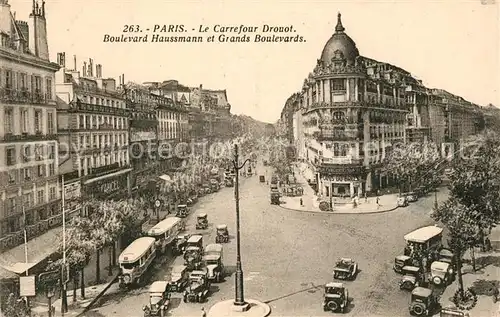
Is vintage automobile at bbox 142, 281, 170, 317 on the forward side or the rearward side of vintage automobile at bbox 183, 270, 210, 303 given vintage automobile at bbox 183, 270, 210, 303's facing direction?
on the forward side

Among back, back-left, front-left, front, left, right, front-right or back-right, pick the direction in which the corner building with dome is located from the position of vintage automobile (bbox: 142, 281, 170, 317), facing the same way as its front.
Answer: back

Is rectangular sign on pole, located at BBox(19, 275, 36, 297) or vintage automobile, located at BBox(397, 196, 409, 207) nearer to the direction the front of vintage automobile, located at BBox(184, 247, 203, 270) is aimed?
the rectangular sign on pole

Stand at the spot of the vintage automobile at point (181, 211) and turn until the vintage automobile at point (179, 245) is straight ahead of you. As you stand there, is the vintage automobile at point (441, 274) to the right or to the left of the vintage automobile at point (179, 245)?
left

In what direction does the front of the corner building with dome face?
toward the camera

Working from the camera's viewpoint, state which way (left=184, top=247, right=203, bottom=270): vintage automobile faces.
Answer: facing the viewer and to the left of the viewer

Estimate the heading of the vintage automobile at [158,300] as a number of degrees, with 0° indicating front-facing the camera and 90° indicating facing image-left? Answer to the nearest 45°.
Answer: approximately 45°

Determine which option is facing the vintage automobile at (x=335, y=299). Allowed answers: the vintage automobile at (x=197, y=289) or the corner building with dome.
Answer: the corner building with dome

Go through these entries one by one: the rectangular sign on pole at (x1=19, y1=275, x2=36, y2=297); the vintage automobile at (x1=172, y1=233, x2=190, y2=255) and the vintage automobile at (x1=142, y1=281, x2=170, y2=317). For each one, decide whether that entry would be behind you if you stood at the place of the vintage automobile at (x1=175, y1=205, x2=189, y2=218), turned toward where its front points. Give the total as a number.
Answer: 0

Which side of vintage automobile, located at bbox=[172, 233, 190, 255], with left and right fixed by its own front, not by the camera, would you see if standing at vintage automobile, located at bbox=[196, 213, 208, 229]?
back

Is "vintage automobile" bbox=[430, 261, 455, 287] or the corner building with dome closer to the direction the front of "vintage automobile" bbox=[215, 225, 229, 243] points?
the vintage automobile

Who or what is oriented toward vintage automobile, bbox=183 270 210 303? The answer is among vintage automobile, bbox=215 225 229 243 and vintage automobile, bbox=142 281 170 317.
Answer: vintage automobile, bbox=215 225 229 243

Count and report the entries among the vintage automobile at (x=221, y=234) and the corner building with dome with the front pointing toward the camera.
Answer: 2

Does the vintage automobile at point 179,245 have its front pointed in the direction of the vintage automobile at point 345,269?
no

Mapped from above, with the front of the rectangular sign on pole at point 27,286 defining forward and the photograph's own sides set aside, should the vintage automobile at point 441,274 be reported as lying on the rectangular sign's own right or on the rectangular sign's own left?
on the rectangular sign's own left

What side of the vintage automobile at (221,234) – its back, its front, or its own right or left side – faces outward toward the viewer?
front

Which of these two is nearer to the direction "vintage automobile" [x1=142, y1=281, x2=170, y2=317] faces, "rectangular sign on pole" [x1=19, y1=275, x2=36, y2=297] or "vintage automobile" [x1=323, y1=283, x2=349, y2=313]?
the rectangular sign on pole

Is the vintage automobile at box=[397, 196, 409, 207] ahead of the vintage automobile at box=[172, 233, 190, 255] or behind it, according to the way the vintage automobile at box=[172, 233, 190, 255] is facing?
behind

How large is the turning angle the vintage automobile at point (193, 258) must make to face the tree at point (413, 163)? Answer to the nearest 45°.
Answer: approximately 180°

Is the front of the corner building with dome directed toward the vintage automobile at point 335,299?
yes

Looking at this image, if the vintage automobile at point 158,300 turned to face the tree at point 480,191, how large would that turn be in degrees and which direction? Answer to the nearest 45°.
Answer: approximately 135° to its left

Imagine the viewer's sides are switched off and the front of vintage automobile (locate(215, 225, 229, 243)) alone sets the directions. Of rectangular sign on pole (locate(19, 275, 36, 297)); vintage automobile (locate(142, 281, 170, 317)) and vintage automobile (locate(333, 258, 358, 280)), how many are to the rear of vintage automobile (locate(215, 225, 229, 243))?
0
